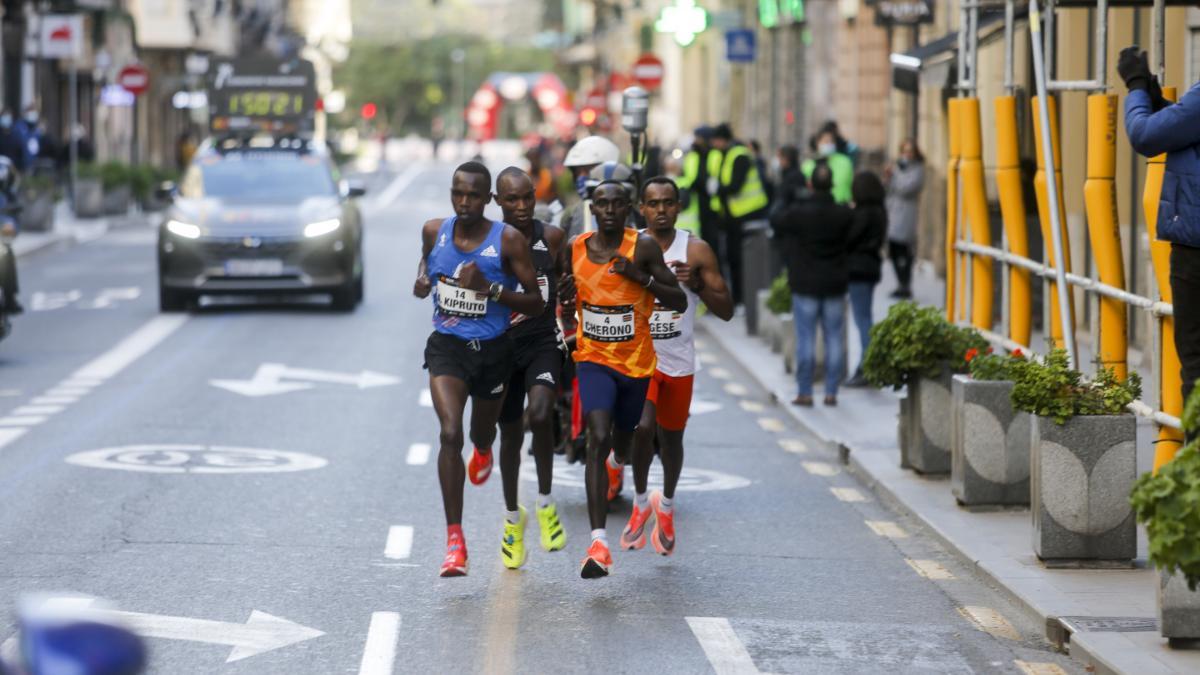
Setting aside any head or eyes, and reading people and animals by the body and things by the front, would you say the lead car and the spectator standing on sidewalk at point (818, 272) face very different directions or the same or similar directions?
very different directions

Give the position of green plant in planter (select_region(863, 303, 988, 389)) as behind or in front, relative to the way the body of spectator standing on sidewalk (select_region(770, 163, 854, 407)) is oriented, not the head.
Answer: behind

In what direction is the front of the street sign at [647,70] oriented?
toward the camera

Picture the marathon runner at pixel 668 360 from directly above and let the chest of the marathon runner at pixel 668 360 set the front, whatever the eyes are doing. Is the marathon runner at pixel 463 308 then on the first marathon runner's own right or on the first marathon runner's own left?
on the first marathon runner's own right

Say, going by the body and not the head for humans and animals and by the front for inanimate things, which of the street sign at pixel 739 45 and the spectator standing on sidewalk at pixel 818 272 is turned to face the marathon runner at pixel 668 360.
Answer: the street sign

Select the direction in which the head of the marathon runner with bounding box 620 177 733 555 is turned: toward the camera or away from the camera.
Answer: toward the camera

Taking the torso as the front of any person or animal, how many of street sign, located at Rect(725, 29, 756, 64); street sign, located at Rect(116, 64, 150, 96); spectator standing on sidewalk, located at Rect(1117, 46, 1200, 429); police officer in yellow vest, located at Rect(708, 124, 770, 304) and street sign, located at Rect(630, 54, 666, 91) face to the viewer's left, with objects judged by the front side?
2

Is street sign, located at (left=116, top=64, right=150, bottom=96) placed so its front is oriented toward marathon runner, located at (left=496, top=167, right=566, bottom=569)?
yes

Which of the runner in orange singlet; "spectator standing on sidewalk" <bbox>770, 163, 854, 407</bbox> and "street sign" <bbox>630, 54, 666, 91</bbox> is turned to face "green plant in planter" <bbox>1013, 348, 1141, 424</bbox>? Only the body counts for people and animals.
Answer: the street sign

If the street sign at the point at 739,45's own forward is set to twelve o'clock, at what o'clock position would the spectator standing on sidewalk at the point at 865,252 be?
The spectator standing on sidewalk is roughly at 12 o'clock from the street sign.

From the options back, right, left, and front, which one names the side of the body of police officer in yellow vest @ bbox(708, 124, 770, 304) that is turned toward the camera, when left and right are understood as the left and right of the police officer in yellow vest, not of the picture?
left

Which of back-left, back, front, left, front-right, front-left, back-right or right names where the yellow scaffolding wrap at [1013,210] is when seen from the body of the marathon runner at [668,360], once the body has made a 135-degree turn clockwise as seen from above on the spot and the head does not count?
right

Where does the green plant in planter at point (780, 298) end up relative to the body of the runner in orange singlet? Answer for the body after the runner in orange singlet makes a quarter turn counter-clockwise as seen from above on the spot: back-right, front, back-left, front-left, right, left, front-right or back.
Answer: left

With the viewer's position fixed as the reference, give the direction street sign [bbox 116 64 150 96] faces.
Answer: facing the viewer

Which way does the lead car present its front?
toward the camera

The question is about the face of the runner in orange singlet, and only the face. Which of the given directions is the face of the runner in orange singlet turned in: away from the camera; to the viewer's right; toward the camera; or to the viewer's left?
toward the camera

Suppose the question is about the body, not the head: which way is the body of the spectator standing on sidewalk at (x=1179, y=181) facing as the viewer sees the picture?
to the viewer's left

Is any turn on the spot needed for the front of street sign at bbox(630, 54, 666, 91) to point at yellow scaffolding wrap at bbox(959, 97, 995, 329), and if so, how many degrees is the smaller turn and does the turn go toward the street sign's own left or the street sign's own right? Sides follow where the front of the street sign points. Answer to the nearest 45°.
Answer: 0° — it already faces it

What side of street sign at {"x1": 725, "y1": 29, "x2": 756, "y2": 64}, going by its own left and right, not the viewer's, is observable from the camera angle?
front

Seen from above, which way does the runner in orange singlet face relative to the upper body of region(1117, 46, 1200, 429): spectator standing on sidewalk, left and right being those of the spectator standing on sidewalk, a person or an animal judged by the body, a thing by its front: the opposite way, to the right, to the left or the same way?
to the left
